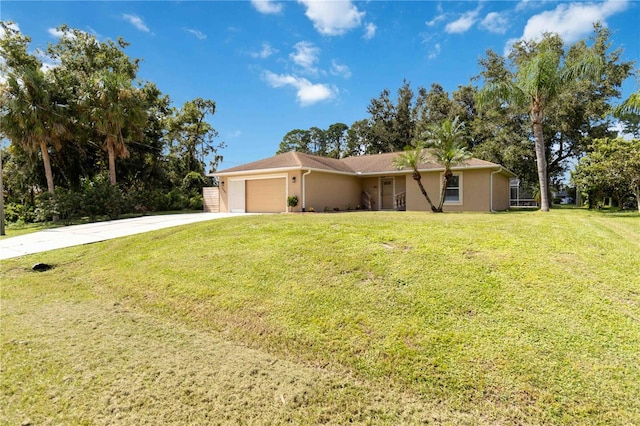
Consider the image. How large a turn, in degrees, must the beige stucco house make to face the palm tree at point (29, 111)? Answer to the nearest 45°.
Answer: approximately 45° to its right

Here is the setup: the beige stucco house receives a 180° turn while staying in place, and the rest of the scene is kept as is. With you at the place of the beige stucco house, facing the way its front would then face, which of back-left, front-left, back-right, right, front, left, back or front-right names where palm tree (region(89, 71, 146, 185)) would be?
back-left

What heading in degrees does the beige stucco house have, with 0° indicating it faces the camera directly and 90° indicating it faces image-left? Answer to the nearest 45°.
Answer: approximately 45°

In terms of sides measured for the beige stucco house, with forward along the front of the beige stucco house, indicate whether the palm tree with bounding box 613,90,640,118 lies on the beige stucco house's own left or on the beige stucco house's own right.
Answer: on the beige stucco house's own left

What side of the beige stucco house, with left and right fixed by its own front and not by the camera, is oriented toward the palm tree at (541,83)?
left

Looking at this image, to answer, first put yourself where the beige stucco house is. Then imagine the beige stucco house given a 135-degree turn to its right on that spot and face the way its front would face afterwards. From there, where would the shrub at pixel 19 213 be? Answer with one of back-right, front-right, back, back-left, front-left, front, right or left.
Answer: left
